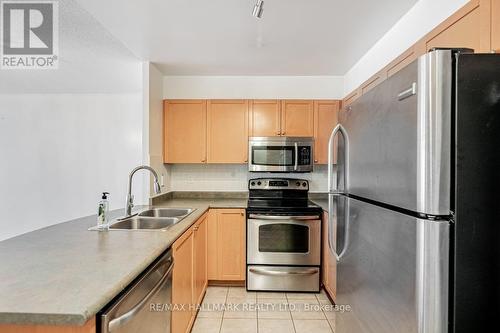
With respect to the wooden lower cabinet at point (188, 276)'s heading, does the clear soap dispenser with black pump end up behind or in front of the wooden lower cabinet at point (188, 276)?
behind

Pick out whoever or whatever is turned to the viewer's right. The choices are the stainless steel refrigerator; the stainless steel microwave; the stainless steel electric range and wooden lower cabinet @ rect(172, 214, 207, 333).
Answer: the wooden lower cabinet

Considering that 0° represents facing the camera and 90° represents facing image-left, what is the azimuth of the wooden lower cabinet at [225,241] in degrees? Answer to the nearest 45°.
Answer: approximately 0°

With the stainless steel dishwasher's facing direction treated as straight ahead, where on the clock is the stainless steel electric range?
The stainless steel electric range is roughly at 9 o'clock from the stainless steel dishwasher.

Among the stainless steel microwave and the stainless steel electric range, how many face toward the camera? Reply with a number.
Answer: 2

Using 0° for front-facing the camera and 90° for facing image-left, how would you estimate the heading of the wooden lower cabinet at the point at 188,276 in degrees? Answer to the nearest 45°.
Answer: approximately 270°

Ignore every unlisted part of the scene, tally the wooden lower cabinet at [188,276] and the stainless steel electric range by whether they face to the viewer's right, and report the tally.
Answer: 1
